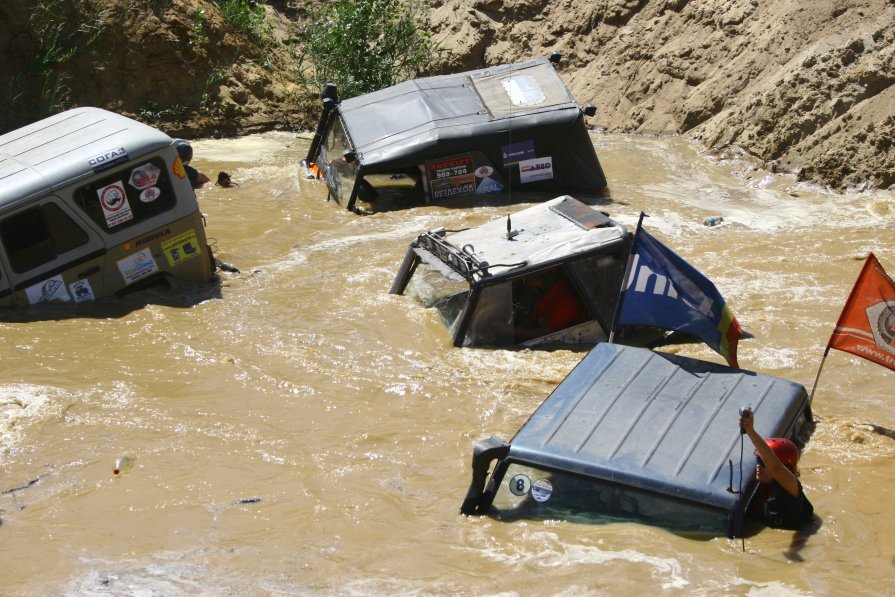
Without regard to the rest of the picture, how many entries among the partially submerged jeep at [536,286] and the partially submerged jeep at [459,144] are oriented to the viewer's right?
0

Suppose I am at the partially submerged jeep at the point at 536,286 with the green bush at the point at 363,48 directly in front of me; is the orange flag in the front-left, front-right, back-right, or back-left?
back-right

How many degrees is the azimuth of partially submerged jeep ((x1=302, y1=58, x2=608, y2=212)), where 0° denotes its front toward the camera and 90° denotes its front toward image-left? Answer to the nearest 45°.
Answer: approximately 45°

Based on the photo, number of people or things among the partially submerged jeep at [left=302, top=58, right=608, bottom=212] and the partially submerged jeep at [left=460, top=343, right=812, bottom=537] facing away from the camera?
0

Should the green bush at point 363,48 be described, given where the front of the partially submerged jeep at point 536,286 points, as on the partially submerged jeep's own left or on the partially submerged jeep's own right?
on the partially submerged jeep's own right

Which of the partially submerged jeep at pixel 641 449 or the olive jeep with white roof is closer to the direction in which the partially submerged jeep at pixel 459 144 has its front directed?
the olive jeep with white roof

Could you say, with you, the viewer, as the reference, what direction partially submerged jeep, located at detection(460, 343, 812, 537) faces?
facing the viewer and to the left of the viewer

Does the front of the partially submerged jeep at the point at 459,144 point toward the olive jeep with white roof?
yes

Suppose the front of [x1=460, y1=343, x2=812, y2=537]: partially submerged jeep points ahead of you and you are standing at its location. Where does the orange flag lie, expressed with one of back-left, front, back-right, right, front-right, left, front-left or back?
back

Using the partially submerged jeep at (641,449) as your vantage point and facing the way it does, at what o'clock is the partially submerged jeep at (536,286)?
the partially submerged jeep at (536,286) is roughly at 4 o'clock from the partially submerged jeep at (641,449).

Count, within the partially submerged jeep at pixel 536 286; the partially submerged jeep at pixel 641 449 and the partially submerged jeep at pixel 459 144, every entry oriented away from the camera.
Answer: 0

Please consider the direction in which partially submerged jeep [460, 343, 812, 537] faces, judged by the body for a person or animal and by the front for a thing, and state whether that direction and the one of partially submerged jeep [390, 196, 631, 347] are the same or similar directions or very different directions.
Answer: same or similar directions

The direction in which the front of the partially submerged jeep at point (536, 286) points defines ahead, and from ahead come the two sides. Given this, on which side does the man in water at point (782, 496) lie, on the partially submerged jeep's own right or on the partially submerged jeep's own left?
on the partially submerged jeep's own left

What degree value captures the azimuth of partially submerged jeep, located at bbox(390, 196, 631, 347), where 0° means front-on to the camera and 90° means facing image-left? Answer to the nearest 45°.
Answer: approximately 45°

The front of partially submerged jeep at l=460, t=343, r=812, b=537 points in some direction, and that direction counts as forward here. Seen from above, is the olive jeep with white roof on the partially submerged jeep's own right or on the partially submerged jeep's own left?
on the partially submerged jeep's own right
